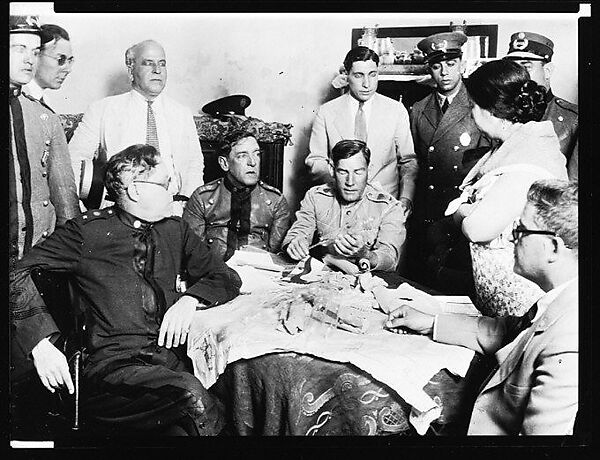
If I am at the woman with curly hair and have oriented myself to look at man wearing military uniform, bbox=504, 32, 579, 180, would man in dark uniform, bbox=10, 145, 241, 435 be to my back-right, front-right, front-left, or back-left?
back-left

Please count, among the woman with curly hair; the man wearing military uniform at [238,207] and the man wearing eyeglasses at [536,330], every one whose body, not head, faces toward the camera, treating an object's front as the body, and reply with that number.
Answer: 1

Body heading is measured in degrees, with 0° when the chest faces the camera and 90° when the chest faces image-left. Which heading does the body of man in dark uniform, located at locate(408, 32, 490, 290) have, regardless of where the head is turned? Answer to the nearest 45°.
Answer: approximately 0°

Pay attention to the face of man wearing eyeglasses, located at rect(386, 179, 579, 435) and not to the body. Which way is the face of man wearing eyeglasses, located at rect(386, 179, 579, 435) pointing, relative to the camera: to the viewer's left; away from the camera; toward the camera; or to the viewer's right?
to the viewer's left

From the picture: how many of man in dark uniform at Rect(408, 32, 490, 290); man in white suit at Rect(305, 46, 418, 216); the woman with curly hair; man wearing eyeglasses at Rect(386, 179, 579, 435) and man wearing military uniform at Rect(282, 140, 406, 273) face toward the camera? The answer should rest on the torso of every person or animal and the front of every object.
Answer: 3

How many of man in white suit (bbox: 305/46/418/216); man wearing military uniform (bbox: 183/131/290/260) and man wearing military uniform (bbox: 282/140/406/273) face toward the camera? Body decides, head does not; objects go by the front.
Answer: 3

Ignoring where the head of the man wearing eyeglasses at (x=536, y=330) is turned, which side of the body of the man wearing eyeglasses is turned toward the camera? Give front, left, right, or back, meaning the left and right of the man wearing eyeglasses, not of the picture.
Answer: left

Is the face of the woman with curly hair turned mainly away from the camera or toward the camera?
away from the camera
